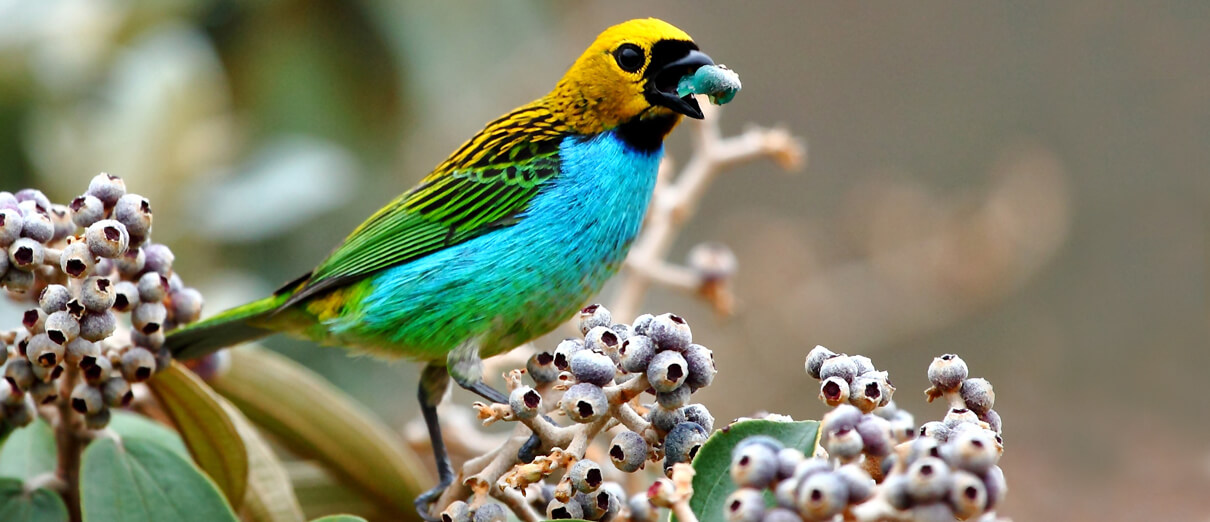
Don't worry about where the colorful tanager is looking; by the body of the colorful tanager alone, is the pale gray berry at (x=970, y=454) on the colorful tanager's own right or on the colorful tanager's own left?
on the colorful tanager's own right

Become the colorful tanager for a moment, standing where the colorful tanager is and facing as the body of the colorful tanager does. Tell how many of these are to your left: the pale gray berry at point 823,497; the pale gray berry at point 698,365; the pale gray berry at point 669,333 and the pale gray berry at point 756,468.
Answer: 0

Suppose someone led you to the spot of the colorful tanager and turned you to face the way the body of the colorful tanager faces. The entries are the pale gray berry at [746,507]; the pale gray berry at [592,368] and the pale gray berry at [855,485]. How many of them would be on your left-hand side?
0

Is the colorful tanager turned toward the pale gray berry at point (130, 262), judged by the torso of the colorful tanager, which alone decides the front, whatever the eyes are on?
no

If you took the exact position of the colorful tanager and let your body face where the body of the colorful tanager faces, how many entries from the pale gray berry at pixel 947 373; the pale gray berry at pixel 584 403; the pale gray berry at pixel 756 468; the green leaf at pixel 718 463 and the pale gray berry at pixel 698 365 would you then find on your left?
0

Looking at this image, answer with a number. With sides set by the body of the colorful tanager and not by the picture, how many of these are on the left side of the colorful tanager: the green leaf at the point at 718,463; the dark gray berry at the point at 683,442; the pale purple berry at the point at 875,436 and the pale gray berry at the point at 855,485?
0

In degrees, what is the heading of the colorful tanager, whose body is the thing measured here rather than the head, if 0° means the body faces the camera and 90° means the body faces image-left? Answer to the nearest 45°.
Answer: approximately 270°

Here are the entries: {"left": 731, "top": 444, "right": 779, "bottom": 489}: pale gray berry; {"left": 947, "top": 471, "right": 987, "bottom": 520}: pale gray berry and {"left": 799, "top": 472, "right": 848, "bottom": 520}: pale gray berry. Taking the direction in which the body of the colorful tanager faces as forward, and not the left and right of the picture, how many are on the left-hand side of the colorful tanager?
0

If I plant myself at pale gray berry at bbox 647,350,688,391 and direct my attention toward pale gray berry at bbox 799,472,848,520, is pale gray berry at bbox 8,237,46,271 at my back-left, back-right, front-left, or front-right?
back-right
